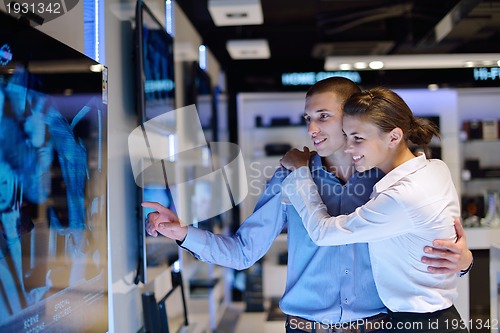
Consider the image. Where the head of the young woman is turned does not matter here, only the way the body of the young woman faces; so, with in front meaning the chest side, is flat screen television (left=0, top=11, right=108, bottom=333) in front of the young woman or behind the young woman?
in front

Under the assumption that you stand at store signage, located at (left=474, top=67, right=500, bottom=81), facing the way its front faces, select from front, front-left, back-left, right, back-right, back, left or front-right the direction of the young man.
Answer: front

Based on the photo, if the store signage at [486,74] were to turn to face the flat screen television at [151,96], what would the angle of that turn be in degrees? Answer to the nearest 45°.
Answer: approximately 45° to its right

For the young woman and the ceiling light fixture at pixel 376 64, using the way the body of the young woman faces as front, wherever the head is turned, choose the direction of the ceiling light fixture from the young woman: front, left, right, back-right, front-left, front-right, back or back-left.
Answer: right

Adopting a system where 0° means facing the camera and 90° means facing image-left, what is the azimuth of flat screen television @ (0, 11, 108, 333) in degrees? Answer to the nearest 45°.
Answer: approximately 315°

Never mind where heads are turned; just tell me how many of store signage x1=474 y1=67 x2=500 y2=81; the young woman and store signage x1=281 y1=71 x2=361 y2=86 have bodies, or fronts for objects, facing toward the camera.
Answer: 2

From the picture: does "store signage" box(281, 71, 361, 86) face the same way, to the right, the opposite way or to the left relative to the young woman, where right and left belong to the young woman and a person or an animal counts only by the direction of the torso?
to the left

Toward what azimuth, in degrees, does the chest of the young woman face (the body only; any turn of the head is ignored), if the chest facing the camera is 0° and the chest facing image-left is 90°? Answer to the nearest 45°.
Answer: approximately 90°

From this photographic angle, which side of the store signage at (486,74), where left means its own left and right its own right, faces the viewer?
front

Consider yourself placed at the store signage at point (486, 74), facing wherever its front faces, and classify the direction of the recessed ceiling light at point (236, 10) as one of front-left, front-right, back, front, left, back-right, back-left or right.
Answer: front-right

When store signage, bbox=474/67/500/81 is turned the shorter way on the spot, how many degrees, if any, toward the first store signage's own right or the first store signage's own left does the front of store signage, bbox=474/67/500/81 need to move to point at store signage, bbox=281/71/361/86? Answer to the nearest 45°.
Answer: approximately 90° to the first store signage's own right

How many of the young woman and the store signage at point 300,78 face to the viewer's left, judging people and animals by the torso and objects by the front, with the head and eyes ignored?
1

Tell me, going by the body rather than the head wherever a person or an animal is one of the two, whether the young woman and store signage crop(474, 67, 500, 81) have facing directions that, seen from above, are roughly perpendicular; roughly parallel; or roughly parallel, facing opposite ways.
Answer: roughly perpendicular

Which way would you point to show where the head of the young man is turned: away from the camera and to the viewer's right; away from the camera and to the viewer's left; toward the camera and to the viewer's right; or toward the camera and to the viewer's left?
toward the camera and to the viewer's left

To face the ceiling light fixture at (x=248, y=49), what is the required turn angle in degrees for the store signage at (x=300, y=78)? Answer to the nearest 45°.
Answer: approximately 45° to its right

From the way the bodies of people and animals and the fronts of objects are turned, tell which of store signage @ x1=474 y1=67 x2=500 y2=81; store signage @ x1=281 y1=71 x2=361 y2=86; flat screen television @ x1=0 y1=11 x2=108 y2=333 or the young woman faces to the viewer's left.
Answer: the young woman
